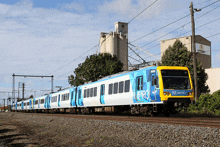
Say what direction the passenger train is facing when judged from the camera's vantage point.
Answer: facing the viewer and to the right of the viewer

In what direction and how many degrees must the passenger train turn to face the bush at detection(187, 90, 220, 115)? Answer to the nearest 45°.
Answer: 0° — it already faces it
